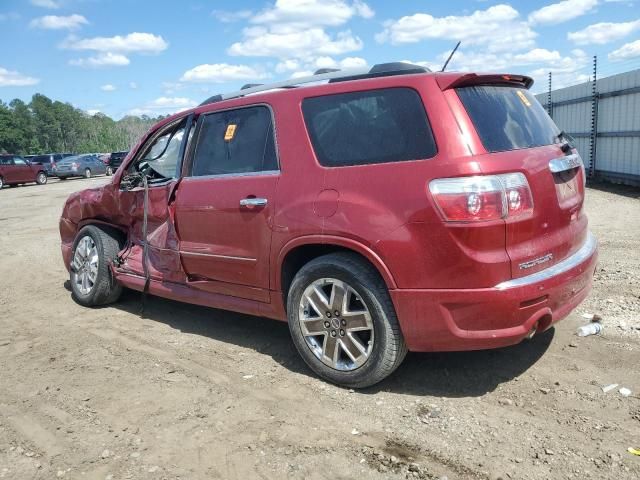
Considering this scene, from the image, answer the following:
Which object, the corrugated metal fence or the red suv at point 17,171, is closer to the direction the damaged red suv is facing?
the red suv

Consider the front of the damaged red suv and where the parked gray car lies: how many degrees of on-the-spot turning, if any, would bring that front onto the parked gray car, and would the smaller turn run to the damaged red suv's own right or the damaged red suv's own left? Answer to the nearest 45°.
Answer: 0° — it already faces it

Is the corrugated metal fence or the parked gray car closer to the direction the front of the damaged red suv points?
the parked gray car

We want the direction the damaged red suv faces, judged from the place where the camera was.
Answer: facing away from the viewer and to the left of the viewer

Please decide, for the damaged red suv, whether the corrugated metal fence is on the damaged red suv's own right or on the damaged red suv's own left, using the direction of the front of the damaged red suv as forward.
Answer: on the damaged red suv's own right
